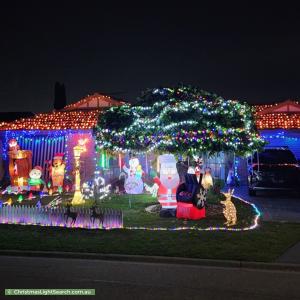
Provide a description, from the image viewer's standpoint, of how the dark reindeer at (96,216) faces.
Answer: facing to the left of the viewer

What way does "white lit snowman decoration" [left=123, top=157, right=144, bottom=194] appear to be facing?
toward the camera

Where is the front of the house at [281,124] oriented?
toward the camera

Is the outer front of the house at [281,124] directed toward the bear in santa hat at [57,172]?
no

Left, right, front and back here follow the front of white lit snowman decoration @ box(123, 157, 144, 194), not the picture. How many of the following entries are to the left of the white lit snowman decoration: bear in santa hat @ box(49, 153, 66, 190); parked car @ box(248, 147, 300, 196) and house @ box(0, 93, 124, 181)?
1

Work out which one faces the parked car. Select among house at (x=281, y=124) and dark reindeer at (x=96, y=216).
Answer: the house
